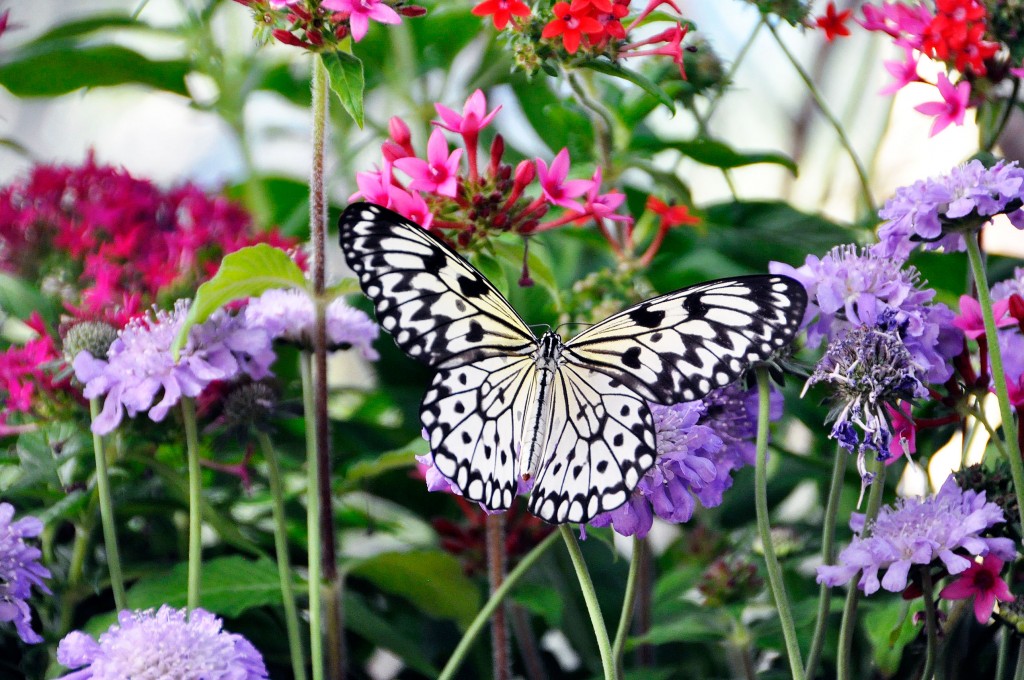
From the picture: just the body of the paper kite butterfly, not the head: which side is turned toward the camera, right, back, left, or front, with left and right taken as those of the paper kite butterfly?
back
